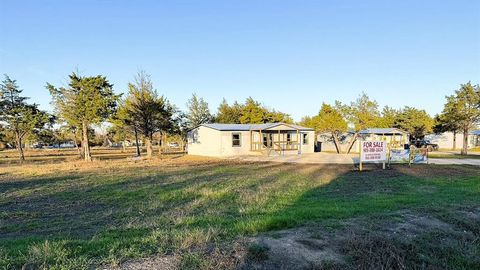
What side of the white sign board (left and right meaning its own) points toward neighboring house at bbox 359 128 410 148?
back

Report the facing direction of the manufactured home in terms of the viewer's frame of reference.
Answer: facing the viewer and to the right of the viewer

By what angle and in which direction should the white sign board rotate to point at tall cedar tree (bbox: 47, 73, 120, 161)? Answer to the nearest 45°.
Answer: approximately 90° to its right

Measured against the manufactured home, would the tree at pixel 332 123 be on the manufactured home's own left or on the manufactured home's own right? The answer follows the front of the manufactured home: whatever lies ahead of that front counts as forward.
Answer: on the manufactured home's own left

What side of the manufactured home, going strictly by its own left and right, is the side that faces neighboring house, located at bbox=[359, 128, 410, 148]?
left

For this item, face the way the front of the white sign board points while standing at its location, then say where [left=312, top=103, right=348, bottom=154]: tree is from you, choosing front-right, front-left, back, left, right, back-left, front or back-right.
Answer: back

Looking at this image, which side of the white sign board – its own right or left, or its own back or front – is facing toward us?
front

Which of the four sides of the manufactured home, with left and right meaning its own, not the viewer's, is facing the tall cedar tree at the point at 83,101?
right

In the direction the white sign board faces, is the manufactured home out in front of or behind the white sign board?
behind

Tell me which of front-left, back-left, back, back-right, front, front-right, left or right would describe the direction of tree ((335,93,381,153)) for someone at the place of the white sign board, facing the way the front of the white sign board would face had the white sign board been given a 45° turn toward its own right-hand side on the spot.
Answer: back-right

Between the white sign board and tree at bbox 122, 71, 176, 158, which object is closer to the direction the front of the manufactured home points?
the white sign board

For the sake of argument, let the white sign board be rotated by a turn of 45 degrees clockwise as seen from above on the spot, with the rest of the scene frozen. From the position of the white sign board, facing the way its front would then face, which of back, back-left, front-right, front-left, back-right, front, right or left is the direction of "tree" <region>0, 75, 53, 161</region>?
front-right

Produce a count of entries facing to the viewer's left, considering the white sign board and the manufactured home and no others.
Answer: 0

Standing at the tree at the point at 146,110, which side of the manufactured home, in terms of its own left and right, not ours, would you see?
right
